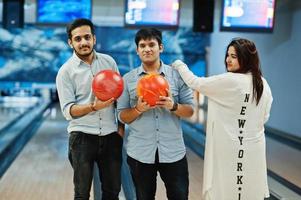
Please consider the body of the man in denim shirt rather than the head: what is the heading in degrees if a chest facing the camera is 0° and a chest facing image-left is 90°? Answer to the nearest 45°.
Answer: approximately 0°

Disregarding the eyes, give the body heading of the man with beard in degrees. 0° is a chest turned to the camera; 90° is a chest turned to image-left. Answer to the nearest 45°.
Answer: approximately 0°

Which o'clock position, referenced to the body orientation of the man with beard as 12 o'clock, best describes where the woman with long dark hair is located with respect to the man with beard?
The woman with long dark hair is roughly at 10 o'clock from the man with beard.
